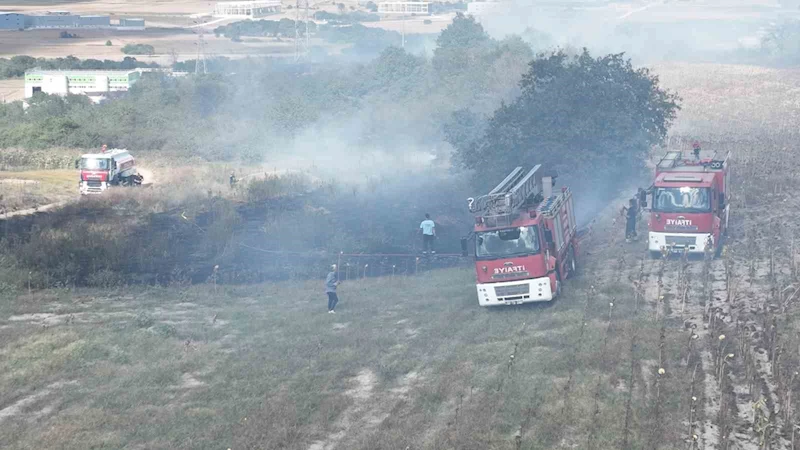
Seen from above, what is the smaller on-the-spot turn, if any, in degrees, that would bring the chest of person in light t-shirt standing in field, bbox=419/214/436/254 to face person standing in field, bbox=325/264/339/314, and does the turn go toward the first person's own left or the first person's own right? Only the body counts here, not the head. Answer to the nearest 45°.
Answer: approximately 180°

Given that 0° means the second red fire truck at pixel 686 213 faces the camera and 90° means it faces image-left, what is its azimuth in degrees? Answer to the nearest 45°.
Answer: approximately 0°

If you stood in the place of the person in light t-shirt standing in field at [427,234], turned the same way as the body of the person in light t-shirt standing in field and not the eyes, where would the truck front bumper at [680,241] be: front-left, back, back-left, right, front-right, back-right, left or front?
back-right

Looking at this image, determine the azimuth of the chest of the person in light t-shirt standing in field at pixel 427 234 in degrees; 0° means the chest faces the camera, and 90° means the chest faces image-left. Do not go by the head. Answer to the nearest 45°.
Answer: approximately 180°

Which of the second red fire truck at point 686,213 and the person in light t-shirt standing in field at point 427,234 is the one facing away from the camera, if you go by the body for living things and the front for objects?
the person in light t-shirt standing in field

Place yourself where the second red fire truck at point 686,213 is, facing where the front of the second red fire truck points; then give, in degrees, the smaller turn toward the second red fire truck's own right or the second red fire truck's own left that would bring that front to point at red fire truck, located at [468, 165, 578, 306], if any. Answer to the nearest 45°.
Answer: approximately 45° to the second red fire truck's own right

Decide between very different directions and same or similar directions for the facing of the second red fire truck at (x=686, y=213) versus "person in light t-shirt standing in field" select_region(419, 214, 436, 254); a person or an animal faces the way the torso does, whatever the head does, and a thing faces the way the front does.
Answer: very different directions

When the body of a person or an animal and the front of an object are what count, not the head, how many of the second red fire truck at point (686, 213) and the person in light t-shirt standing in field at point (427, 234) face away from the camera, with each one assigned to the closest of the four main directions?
1

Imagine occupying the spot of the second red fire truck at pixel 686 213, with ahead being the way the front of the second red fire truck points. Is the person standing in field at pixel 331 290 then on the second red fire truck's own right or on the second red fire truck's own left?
on the second red fire truck's own right

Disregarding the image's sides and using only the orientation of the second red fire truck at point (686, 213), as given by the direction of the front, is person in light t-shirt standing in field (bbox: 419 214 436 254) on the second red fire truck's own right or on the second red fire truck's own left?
on the second red fire truck's own right
